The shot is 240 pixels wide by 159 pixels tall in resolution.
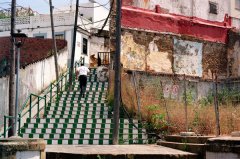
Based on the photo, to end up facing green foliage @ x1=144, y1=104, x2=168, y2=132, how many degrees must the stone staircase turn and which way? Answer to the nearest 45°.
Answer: approximately 90° to its left

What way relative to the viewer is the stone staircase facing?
toward the camera

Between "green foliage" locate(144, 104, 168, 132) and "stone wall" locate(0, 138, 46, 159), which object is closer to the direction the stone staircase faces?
the stone wall

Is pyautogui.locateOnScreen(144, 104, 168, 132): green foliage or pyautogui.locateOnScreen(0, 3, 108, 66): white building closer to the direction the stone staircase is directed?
the green foliage

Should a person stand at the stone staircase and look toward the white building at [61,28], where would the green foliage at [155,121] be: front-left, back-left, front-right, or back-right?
back-right

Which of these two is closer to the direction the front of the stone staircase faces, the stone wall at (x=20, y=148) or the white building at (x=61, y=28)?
the stone wall

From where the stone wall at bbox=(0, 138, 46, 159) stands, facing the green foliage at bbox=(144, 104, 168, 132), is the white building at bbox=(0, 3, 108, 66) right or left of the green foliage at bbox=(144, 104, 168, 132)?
left

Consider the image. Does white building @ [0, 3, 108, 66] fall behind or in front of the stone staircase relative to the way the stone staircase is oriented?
behind

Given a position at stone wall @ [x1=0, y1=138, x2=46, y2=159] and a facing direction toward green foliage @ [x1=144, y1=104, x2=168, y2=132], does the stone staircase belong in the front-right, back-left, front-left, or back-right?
front-left

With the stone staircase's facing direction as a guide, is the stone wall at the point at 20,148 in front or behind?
in front
